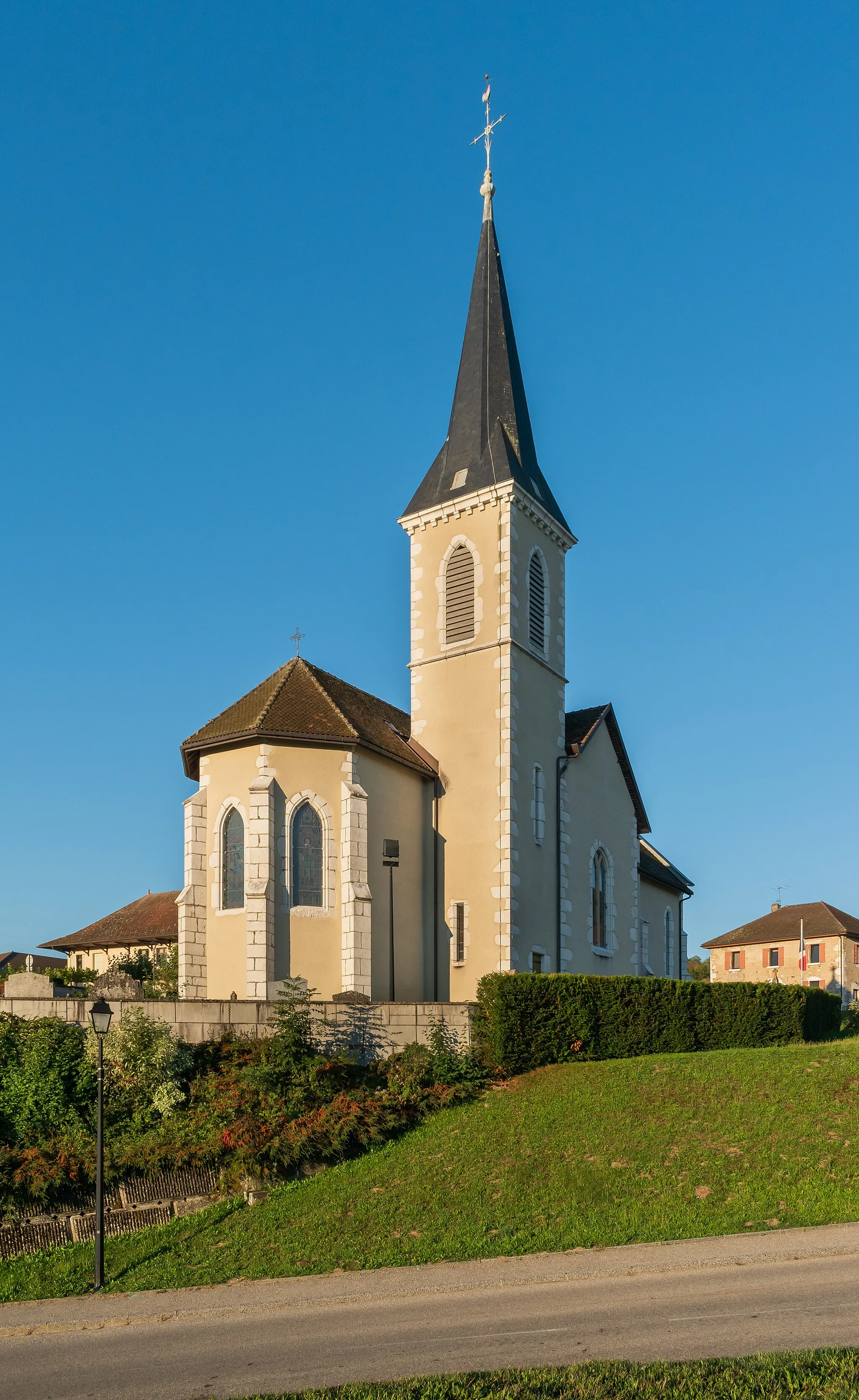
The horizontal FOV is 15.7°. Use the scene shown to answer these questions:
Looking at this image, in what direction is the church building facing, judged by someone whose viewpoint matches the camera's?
facing away from the viewer and to the right of the viewer

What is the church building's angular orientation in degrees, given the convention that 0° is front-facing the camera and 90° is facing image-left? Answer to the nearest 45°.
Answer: approximately 225°
